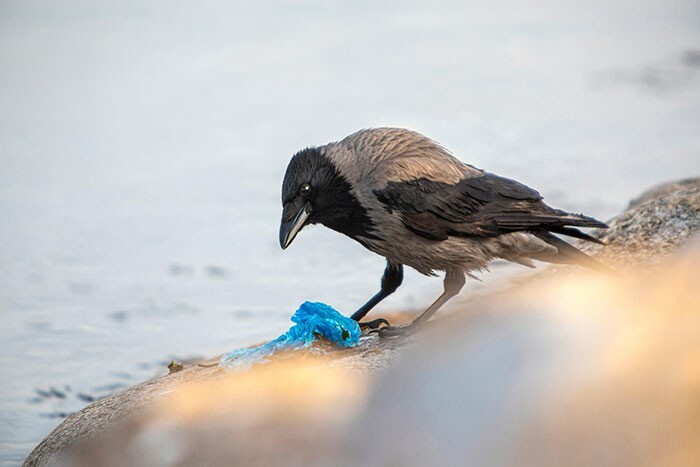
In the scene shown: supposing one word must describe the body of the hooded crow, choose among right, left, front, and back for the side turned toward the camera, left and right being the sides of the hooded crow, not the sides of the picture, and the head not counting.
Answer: left
